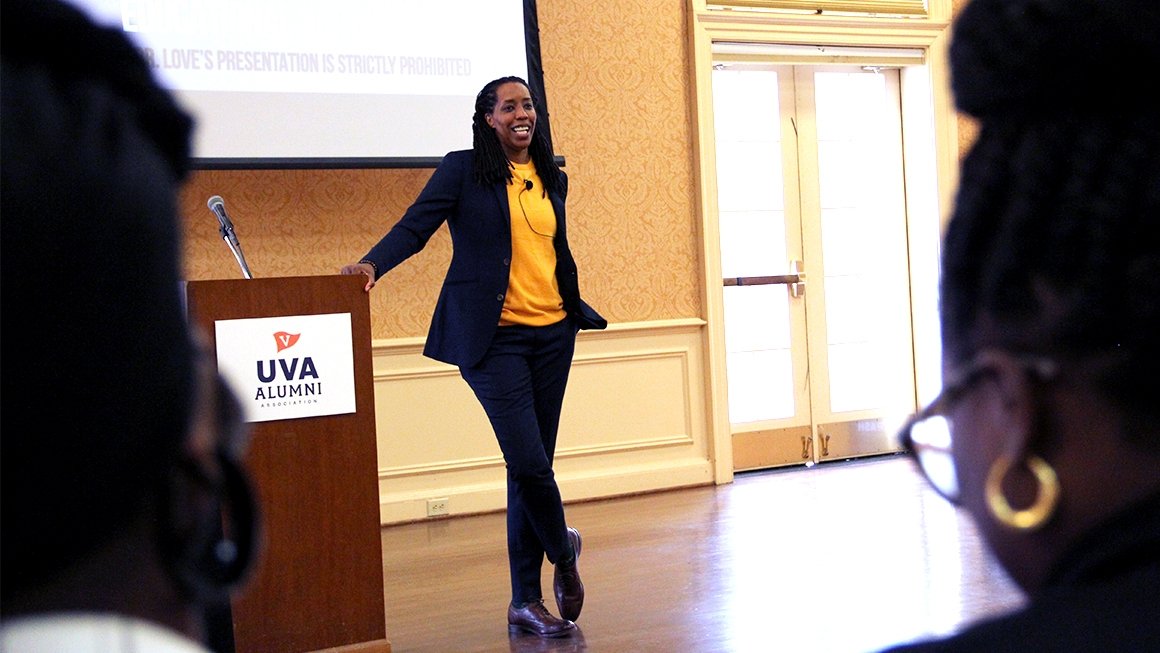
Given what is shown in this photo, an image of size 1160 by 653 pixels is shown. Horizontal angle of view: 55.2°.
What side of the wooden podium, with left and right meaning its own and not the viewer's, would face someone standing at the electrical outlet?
back

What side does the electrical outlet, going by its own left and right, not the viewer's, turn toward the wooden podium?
front

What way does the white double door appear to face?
toward the camera

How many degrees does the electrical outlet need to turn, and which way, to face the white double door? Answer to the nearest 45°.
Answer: approximately 90° to its left

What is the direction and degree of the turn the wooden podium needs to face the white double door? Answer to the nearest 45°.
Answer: approximately 135° to its left

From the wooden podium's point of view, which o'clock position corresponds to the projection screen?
The projection screen is roughly at 6 o'clock from the wooden podium.

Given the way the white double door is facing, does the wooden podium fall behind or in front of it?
in front

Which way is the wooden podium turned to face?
toward the camera

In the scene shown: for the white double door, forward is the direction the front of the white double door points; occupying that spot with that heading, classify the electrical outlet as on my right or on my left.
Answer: on my right
